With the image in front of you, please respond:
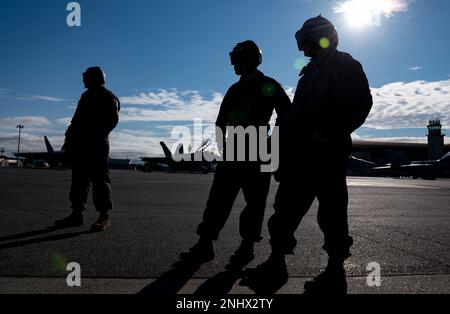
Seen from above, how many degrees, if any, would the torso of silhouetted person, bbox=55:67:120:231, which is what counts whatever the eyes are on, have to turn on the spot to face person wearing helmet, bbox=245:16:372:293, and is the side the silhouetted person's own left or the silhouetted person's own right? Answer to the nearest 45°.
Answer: approximately 90° to the silhouetted person's own left

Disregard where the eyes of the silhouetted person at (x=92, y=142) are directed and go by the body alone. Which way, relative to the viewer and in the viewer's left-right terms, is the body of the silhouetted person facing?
facing the viewer and to the left of the viewer

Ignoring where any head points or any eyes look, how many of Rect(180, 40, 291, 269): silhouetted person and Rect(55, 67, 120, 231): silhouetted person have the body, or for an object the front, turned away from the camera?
0

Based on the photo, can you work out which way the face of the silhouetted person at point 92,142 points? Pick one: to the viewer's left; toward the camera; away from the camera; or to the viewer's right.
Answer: to the viewer's left

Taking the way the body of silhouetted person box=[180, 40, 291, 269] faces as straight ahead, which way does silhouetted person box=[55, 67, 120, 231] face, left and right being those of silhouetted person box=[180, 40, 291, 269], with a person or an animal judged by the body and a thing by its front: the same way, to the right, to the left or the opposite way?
the same way
